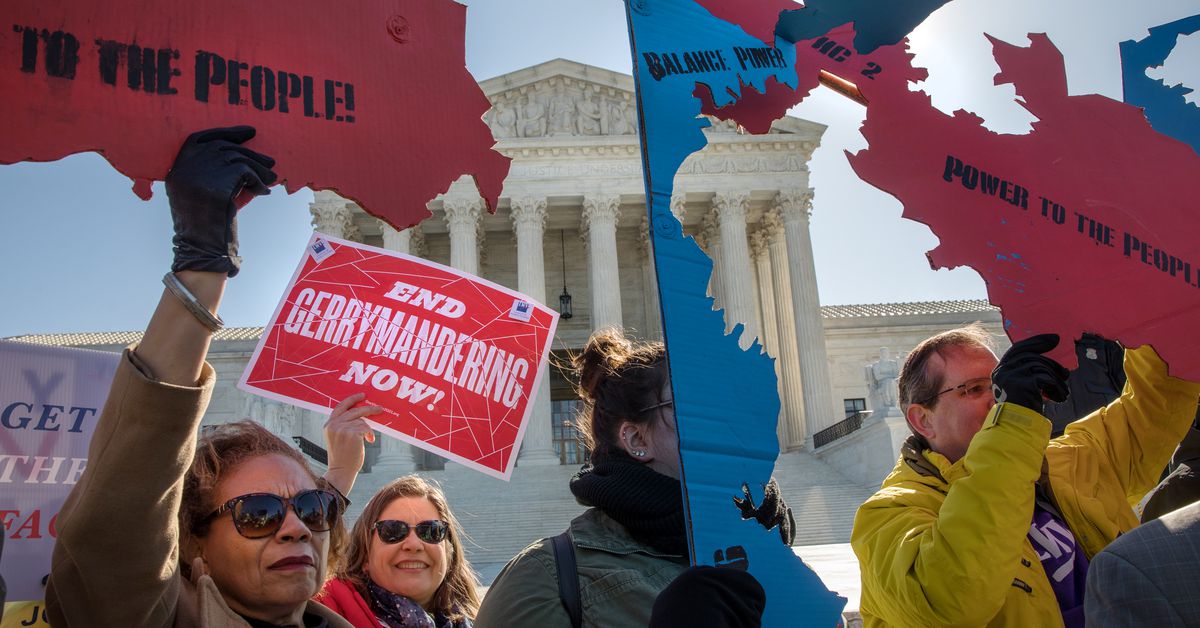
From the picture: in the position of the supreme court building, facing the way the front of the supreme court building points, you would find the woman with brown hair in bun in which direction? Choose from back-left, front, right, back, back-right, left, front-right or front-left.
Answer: front

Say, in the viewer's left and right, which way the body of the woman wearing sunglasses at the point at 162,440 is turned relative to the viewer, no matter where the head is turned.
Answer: facing the viewer and to the right of the viewer

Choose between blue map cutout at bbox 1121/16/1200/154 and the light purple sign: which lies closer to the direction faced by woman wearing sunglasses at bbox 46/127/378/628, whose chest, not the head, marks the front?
the blue map cutout

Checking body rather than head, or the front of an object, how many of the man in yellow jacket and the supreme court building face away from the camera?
0

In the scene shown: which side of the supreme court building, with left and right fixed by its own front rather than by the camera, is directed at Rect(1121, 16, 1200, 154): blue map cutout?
front

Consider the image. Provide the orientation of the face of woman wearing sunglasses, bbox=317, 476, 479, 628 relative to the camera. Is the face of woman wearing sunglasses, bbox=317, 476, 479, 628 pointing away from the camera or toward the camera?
toward the camera

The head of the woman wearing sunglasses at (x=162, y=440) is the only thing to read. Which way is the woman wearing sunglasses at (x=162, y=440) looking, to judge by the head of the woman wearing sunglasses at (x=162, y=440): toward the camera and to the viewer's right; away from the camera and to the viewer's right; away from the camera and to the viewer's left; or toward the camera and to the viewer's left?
toward the camera and to the viewer's right

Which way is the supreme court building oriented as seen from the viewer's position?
toward the camera
